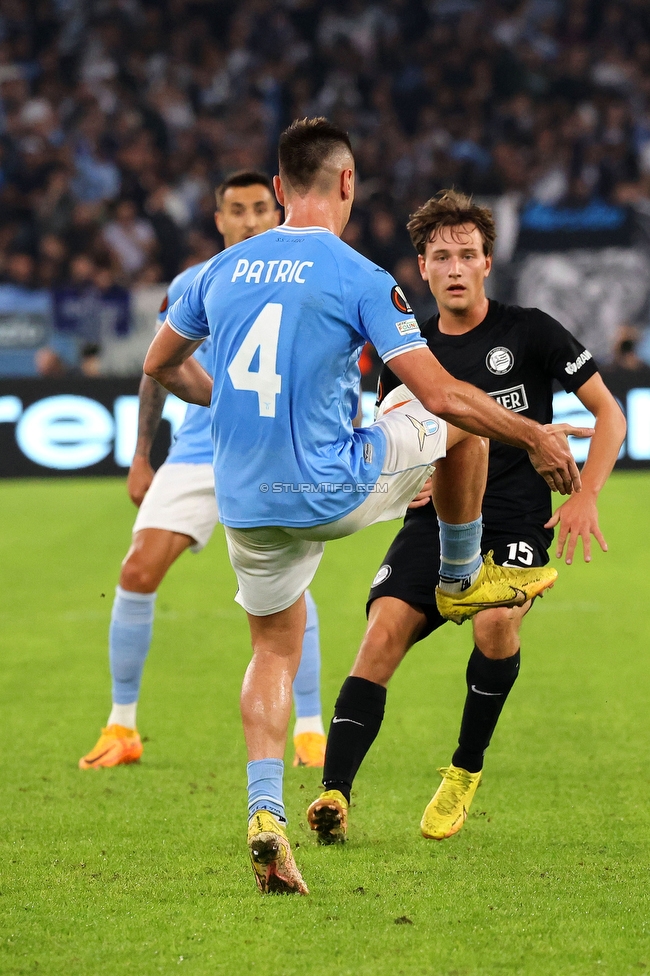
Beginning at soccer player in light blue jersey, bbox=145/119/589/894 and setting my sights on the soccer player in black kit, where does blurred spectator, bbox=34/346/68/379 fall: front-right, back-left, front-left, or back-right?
front-left

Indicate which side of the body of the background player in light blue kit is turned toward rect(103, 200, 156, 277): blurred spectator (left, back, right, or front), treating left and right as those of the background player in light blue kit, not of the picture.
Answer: back

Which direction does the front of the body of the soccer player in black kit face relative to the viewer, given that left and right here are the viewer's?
facing the viewer

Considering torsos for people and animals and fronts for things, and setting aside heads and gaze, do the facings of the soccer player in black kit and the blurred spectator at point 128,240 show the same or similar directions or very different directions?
same or similar directions

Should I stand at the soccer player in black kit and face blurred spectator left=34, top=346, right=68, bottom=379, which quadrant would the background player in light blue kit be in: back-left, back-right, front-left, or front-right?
front-left

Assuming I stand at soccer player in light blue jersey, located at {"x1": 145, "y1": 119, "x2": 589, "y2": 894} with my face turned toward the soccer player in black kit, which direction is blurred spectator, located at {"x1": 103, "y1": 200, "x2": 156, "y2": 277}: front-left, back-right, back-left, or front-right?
front-left

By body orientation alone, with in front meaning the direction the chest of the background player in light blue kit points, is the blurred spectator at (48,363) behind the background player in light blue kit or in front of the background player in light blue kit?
behind

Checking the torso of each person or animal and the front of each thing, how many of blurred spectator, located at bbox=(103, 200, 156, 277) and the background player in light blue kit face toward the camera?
2

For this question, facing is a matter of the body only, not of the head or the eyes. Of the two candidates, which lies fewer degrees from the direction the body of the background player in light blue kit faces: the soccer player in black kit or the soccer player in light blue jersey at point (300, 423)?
the soccer player in light blue jersey

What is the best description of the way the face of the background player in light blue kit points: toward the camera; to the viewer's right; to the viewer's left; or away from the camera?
toward the camera

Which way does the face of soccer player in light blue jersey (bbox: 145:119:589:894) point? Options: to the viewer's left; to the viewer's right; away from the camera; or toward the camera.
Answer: away from the camera

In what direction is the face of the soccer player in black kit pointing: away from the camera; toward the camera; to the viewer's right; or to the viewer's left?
toward the camera

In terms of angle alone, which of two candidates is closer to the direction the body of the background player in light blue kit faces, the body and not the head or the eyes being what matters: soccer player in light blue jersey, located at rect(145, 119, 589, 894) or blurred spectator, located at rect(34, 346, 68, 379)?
the soccer player in light blue jersey

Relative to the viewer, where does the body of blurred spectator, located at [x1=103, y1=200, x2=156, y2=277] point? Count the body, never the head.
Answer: toward the camera

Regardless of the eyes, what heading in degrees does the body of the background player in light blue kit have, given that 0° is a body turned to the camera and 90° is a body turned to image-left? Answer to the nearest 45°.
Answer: approximately 0°

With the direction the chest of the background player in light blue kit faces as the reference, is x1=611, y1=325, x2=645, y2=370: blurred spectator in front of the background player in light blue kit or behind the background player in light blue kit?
behind

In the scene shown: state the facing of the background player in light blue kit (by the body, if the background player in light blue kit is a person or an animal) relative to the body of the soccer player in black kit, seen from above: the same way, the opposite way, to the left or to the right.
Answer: the same way

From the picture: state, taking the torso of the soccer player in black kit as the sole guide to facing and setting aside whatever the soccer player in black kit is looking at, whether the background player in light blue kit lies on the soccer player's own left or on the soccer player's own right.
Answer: on the soccer player's own right
